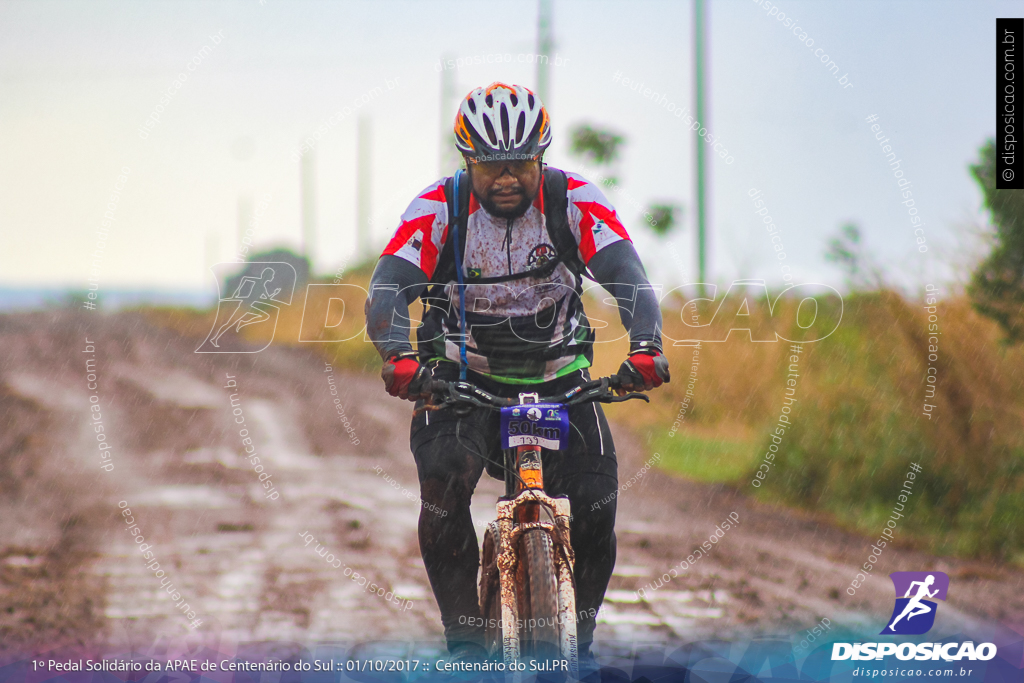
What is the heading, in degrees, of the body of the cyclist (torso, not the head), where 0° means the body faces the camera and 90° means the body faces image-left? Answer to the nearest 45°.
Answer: approximately 0°

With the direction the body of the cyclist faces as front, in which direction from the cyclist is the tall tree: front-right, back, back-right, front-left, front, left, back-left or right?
back-left

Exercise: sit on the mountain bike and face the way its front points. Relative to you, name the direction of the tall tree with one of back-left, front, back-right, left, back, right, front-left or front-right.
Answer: back-left

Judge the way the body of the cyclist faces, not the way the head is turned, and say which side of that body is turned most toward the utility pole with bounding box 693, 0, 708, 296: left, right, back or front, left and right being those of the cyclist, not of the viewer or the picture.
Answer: back

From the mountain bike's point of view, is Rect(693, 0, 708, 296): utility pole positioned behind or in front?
behind
